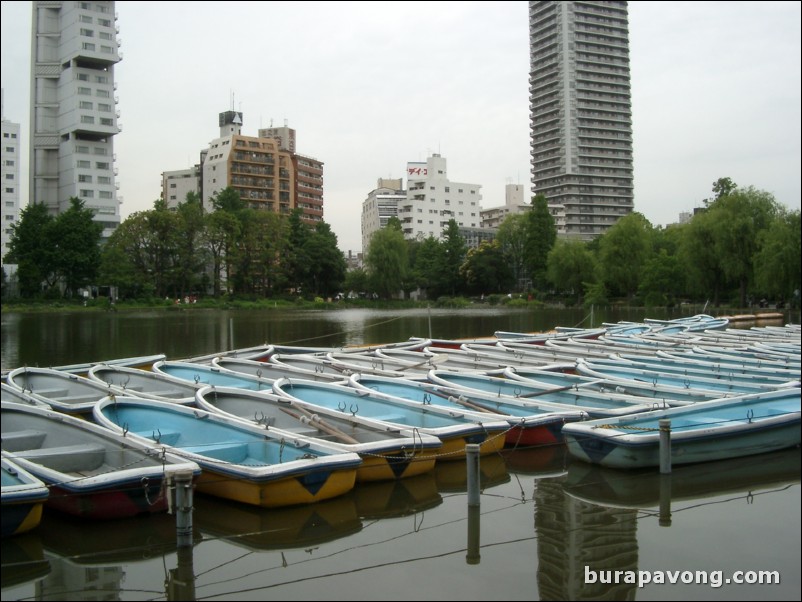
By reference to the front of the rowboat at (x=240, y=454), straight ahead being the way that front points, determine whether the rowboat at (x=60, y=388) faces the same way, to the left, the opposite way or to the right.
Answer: the same way

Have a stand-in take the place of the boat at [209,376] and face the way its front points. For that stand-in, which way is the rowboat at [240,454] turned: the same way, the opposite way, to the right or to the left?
the same way

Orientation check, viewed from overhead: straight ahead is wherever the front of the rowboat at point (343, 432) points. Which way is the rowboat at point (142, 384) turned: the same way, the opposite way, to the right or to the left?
the same way

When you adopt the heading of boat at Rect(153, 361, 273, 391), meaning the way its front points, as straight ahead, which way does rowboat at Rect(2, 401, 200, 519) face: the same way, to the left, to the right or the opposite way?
the same way

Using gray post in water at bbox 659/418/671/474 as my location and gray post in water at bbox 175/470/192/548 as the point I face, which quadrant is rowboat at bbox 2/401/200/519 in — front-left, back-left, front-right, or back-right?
front-right
